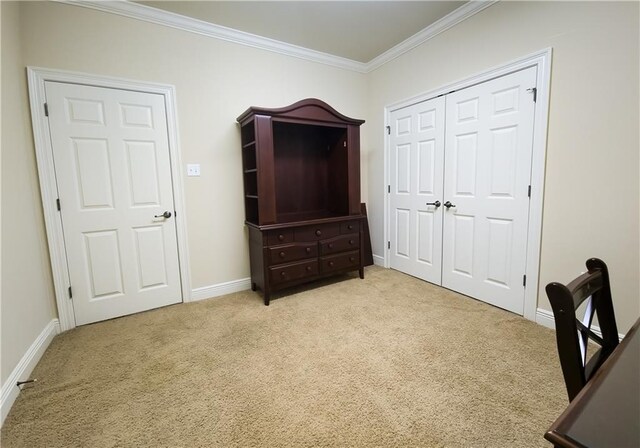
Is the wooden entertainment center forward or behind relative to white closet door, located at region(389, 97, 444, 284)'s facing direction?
forward

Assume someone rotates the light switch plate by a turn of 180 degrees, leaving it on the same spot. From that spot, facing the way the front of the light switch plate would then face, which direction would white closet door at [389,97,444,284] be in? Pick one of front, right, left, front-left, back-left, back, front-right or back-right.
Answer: right

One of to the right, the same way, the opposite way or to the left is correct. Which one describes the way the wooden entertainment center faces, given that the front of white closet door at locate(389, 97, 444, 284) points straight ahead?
to the left

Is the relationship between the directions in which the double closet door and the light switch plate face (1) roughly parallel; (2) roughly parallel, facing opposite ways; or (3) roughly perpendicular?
roughly perpendicular

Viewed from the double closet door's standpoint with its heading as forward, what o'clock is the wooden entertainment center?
The wooden entertainment center is roughly at 1 o'clock from the double closet door.

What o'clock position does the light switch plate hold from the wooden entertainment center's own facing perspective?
The light switch plate is roughly at 4 o'clock from the wooden entertainment center.

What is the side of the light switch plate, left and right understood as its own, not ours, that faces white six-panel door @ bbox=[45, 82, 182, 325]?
right

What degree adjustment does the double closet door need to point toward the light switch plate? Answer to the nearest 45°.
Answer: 0° — it already faces it

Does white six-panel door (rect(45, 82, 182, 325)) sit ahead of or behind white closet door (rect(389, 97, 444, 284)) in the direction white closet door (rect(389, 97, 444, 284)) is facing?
ahead

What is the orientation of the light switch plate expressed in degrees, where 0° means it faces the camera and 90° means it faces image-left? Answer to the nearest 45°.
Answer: approximately 0°

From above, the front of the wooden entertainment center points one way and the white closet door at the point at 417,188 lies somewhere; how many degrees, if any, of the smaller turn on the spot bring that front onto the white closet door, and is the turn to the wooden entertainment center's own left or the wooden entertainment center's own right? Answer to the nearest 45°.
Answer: approximately 45° to the wooden entertainment center's own left

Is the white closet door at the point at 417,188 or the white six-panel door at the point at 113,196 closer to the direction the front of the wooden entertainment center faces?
the white closet door

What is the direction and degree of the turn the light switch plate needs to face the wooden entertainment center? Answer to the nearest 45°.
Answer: approximately 90° to its left

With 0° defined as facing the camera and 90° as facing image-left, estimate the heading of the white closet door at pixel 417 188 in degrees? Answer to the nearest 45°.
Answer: approximately 45°
